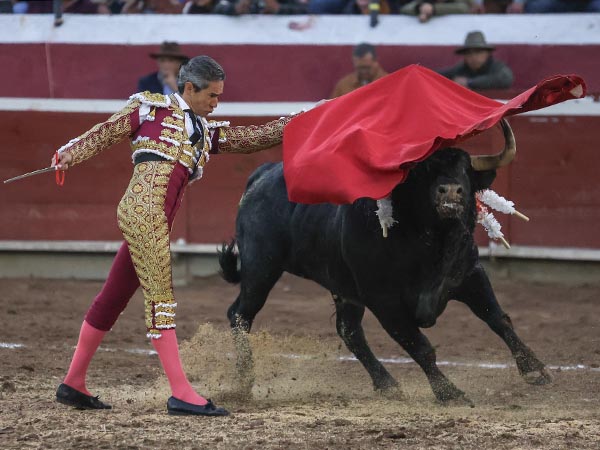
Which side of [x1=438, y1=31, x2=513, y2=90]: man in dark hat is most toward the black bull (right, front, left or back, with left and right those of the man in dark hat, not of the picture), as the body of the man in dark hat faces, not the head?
front

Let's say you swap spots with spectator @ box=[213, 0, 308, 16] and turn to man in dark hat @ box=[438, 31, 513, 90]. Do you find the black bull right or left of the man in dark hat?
right

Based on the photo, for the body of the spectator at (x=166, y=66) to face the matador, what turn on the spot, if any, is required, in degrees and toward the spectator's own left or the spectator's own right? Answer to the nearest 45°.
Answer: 0° — they already face them

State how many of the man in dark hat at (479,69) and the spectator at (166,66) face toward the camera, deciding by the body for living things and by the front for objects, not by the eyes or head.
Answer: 2

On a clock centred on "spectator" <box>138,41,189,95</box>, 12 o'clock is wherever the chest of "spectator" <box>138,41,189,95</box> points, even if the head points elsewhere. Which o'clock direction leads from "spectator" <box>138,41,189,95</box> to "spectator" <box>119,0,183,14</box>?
"spectator" <box>119,0,183,14</box> is roughly at 6 o'clock from "spectator" <box>138,41,189,95</box>.

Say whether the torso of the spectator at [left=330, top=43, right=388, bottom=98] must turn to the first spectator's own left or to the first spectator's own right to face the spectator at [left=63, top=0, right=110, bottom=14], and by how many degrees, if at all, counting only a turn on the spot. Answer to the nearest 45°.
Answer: approximately 135° to the first spectator's own right

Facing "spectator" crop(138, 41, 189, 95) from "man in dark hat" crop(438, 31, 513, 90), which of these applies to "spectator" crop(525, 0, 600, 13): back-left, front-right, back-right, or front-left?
back-right

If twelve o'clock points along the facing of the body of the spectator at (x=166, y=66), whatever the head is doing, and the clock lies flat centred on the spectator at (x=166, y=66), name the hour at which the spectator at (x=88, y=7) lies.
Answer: the spectator at (x=88, y=7) is roughly at 5 o'clock from the spectator at (x=166, y=66).

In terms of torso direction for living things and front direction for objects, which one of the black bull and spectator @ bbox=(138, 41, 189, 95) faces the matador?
the spectator

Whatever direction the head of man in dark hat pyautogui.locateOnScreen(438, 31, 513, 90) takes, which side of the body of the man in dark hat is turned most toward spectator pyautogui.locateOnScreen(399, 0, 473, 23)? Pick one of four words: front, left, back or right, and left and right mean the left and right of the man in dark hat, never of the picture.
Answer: back

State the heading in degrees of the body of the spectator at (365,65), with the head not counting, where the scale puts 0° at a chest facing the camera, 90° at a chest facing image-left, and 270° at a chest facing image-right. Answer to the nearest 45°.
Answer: approximately 0°
